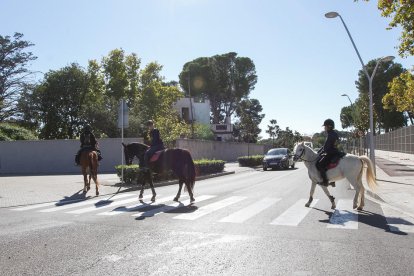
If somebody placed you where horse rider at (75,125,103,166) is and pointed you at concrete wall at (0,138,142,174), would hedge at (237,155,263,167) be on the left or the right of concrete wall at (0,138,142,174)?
right

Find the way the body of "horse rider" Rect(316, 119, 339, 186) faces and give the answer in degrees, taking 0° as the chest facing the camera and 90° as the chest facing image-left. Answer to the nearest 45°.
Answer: approximately 90°

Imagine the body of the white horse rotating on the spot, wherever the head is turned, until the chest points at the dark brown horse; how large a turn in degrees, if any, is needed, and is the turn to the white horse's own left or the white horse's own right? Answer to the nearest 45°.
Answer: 0° — it already faces it

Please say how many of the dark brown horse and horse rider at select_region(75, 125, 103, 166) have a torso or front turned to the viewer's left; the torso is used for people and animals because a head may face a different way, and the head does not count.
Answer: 1

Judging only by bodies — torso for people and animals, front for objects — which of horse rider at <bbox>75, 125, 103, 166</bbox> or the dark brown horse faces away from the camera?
the horse rider

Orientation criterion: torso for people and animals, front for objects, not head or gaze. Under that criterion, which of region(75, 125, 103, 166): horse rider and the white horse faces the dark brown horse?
the white horse

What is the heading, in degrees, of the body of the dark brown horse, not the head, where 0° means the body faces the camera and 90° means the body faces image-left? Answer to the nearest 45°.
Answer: approximately 90°

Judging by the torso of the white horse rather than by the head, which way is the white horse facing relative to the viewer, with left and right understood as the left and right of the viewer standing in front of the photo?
facing to the left of the viewer

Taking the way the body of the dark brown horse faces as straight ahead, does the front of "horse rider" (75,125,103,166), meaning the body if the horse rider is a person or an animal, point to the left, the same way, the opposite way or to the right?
to the right

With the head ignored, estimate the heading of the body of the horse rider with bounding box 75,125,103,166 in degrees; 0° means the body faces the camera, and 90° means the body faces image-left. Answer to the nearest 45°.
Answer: approximately 180°

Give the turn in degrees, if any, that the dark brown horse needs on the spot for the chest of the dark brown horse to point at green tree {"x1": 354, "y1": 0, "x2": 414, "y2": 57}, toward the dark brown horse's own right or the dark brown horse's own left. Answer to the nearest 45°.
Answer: approximately 180°
